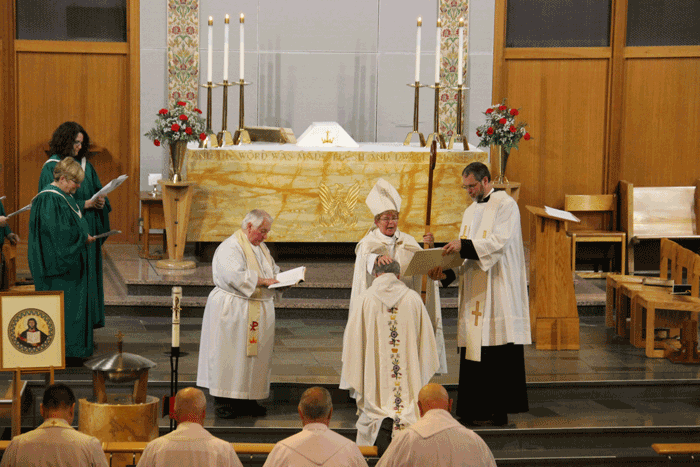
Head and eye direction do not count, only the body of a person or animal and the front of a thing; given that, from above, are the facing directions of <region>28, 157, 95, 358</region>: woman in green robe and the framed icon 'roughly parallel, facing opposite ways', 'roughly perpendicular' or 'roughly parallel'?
roughly perpendicular

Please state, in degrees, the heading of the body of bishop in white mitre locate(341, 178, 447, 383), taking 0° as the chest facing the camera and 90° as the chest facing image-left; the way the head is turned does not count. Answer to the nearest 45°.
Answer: approximately 0°

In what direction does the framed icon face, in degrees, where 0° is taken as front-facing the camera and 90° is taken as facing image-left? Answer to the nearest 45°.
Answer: approximately 0°

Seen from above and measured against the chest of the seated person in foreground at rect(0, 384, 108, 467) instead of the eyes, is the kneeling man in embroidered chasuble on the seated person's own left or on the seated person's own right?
on the seated person's own right

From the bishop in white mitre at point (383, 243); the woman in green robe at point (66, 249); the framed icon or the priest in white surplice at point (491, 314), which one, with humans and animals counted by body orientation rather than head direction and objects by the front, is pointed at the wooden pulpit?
the woman in green robe

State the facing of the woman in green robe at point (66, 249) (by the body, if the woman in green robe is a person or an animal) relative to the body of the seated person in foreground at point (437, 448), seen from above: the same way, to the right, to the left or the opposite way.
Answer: to the right

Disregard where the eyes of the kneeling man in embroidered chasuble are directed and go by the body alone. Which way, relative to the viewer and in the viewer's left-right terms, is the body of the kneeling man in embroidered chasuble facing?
facing away from the viewer

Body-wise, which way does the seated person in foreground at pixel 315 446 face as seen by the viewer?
away from the camera

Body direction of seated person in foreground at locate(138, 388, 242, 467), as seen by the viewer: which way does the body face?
away from the camera

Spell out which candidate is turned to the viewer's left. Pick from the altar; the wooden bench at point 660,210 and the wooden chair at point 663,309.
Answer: the wooden chair

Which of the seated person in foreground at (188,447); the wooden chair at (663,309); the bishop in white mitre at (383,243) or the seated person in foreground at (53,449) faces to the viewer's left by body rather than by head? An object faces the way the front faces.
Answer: the wooden chair

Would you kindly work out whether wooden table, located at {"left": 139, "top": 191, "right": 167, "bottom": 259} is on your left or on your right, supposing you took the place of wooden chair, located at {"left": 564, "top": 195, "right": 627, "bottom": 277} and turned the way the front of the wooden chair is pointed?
on your right

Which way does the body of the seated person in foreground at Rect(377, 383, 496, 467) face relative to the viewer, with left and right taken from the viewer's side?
facing away from the viewer

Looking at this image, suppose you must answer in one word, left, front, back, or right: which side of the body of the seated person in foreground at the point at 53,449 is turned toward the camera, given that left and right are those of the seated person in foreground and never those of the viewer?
back

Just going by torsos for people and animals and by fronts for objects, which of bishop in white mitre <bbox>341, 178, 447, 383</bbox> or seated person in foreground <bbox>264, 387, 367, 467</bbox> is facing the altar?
the seated person in foreground

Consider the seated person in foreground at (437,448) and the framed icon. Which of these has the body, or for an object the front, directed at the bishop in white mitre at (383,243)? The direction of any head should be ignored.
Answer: the seated person in foreground

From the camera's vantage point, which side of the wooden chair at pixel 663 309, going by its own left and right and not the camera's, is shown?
left
